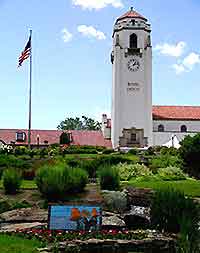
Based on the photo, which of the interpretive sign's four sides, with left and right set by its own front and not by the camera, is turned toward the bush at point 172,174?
back

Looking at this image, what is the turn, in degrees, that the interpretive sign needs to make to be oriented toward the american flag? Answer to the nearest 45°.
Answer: approximately 180°

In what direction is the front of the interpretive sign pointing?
toward the camera

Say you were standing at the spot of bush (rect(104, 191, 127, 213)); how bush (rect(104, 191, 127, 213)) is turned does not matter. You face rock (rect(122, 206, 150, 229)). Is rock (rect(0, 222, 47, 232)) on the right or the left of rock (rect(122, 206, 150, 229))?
right

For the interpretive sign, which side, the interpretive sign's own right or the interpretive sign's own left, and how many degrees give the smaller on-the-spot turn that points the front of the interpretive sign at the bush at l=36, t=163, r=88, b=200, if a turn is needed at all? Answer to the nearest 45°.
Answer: approximately 180°

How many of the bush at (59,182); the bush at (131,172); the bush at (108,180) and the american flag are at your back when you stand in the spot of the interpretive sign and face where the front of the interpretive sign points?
4

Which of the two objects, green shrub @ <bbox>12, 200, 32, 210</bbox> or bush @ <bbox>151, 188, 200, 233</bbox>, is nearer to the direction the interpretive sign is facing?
the bush

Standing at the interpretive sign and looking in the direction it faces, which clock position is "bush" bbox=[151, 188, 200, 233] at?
The bush is roughly at 9 o'clock from the interpretive sign.

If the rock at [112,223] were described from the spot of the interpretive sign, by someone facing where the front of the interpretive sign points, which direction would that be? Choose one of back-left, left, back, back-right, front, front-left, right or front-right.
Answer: back-left

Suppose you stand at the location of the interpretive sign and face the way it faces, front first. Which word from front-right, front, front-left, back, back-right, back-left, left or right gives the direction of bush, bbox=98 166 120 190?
back

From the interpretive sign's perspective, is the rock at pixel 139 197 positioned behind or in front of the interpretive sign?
behind
